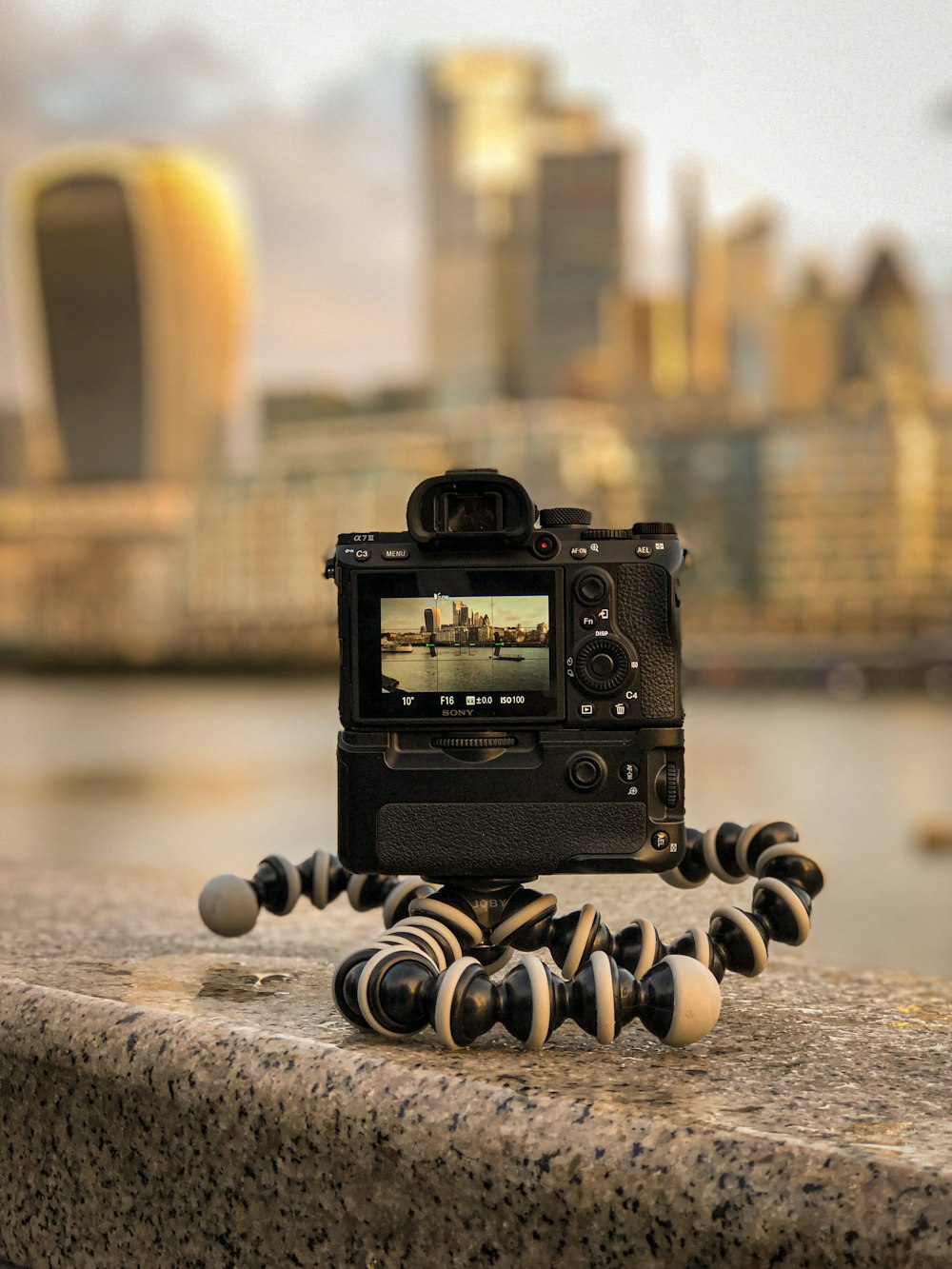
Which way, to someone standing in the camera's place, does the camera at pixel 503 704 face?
facing away from the viewer
